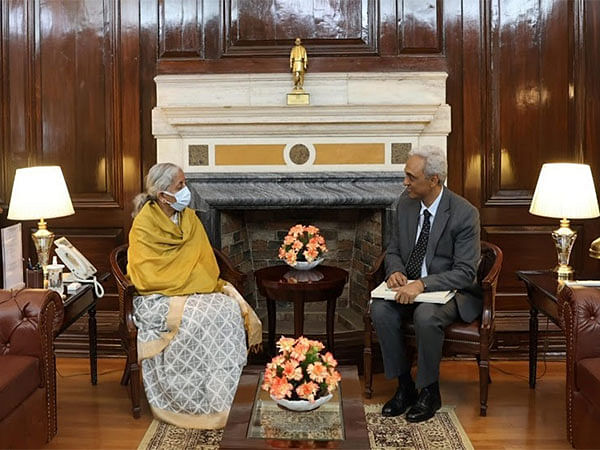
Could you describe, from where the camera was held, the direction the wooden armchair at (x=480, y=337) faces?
facing the viewer and to the left of the viewer

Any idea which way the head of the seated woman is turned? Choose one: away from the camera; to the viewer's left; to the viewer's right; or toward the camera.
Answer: to the viewer's right

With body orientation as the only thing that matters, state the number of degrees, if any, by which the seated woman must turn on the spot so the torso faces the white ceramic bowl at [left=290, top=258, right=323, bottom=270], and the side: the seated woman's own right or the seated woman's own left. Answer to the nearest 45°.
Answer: approximately 90° to the seated woman's own left

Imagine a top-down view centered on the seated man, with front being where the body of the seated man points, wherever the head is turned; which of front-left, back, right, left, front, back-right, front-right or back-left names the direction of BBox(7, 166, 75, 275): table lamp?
front-right

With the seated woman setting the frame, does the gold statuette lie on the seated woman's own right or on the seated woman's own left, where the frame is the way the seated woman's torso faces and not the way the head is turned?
on the seated woman's own left

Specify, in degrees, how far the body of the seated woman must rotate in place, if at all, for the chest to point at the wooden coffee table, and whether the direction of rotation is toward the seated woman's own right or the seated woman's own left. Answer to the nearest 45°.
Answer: approximately 45° to the seated woman's own right

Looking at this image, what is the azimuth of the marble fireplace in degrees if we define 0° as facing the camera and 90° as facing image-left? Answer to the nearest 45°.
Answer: approximately 0°

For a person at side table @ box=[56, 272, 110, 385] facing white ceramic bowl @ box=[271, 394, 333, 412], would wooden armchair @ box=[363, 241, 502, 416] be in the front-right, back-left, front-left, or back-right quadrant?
front-left

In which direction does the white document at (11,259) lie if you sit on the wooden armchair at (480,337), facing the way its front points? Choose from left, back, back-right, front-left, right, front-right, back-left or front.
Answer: front-right

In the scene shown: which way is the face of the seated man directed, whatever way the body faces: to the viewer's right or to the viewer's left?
to the viewer's left

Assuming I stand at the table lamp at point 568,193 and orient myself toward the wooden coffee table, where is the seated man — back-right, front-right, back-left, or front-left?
front-right

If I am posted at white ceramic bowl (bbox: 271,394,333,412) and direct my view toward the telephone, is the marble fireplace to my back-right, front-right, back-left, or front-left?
front-right

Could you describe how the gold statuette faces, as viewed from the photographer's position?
facing the viewer

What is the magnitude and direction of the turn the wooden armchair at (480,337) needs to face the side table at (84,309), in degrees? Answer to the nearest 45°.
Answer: approximately 45° to its right

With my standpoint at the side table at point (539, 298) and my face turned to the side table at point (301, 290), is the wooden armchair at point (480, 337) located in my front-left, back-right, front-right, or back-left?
front-left
